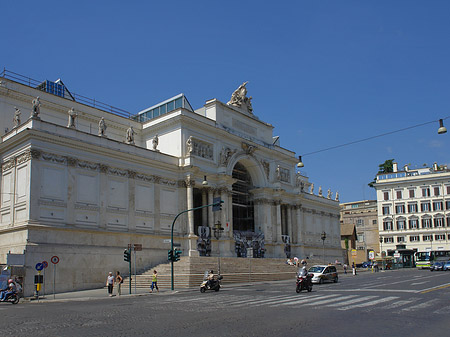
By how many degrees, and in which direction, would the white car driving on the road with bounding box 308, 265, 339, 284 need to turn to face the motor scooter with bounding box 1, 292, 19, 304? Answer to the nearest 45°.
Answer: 0° — it already faces it

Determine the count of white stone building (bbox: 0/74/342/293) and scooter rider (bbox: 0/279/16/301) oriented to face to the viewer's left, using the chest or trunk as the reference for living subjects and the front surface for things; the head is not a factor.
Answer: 1

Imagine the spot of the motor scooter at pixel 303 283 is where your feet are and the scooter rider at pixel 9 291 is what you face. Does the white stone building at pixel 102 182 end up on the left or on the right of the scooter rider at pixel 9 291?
right

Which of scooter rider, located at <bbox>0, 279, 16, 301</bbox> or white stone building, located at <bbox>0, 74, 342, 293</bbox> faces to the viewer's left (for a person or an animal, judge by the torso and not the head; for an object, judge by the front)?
the scooter rider

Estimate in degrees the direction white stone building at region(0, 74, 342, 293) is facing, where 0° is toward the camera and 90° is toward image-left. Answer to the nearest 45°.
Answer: approximately 315°

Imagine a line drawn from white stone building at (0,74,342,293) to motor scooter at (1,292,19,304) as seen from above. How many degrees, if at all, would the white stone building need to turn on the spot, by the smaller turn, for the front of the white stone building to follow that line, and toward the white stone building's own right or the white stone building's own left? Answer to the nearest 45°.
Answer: approximately 45° to the white stone building's own right

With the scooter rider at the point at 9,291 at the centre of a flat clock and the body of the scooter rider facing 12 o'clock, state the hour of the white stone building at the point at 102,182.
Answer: The white stone building is roughly at 4 o'clock from the scooter rider.

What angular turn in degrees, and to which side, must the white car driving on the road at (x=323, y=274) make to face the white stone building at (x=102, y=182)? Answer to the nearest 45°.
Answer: approximately 45° to its right

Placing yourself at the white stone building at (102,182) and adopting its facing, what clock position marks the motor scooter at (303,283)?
The motor scooter is roughly at 12 o'clock from the white stone building.

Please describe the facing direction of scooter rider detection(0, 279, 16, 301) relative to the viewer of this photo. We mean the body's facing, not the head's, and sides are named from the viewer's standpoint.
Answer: facing to the left of the viewer

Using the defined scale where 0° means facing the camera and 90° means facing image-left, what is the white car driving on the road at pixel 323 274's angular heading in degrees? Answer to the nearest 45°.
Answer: approximately 45°

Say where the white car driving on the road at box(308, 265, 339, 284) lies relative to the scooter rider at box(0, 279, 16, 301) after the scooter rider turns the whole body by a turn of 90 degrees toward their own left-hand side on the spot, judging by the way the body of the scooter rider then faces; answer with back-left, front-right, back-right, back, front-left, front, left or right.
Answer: left

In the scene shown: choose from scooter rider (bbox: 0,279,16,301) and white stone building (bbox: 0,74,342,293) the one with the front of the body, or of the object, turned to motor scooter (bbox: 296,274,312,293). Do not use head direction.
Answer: the white stone building

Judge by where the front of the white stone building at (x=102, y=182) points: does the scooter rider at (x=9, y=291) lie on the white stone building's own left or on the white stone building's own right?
on the white stone building's own right

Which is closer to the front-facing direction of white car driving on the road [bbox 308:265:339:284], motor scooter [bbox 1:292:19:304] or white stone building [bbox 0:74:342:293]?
the motor scooter
